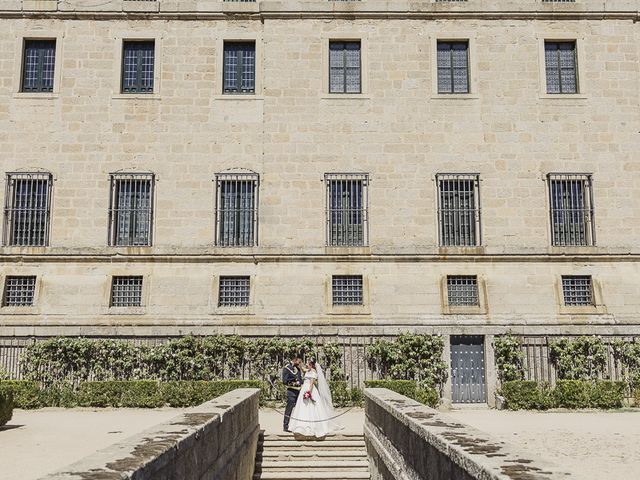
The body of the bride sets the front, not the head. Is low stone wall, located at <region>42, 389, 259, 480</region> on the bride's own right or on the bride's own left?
on the bride's own left

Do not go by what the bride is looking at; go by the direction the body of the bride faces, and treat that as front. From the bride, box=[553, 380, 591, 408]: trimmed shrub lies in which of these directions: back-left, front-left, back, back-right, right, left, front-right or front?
back-right

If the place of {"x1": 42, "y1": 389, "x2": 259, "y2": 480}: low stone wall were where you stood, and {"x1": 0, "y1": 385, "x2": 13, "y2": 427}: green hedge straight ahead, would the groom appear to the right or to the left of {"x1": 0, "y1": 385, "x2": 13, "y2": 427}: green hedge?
right

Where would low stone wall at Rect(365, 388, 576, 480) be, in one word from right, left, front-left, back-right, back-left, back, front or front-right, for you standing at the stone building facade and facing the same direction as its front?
front

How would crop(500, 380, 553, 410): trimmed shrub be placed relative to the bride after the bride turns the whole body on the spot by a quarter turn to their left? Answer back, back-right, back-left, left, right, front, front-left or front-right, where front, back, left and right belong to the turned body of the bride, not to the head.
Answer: back-left

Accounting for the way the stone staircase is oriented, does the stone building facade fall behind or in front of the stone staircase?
behind

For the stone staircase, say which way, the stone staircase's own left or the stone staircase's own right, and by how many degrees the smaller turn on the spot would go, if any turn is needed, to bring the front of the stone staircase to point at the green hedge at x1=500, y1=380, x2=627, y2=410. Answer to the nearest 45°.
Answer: approximately 135° to the stone staircase's own left

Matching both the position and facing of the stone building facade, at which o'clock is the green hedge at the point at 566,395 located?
The green hedge is roughly at 10 o'clock from the stone building facade.

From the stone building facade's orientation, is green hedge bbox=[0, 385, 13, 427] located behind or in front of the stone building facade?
in front

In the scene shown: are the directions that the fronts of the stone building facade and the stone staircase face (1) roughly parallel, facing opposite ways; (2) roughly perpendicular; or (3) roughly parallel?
roughly parallel

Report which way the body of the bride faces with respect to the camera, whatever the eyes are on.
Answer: to the viewer's left

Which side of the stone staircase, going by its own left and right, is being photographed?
front

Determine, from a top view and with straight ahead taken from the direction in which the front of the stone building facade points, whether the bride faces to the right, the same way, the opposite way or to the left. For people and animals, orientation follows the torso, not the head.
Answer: to the right

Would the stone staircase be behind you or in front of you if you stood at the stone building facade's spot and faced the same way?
in front
